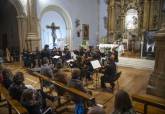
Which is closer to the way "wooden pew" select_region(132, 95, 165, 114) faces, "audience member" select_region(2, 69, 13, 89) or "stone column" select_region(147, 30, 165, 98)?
the stone column

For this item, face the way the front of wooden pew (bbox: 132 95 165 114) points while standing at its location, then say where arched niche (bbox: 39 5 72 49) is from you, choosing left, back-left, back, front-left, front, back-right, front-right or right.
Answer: left

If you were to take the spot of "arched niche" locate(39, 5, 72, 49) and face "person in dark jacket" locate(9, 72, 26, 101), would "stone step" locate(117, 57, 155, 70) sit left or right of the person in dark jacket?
left

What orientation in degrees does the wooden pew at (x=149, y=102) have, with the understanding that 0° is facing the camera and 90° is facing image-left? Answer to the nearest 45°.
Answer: approximately 225°

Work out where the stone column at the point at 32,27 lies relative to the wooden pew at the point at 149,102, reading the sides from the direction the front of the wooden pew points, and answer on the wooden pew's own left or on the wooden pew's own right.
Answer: on the wooden pew's own left

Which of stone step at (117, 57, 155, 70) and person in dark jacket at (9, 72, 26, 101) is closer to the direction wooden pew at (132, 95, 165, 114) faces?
the stone step

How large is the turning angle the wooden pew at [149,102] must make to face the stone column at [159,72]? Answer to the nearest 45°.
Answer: approximately 45° to its left
